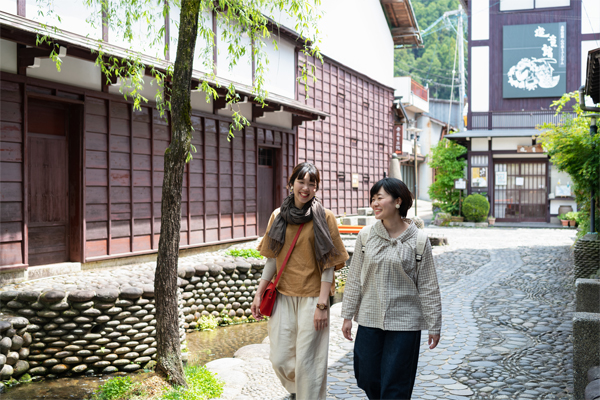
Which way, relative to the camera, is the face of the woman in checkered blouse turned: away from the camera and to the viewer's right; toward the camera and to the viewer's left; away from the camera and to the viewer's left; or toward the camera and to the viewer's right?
toward the camera and to the viewer's left

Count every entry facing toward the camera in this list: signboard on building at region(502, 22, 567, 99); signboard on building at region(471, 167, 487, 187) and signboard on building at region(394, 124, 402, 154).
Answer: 3

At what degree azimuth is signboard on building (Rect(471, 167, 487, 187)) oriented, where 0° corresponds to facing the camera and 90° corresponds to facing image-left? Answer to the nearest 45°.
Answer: approximately 0°

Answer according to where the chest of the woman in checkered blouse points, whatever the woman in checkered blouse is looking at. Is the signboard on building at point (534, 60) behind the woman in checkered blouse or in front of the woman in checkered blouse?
behind

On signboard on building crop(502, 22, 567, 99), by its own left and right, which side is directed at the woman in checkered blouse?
front
